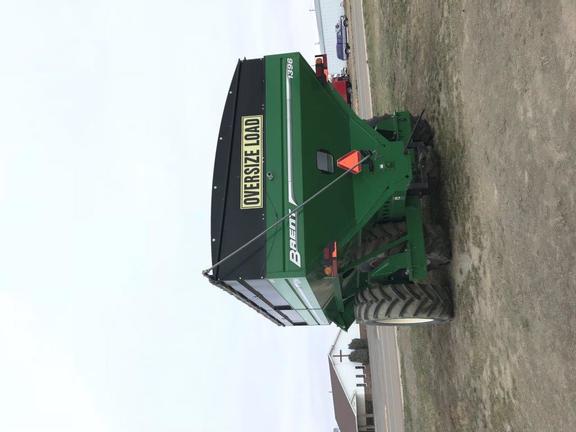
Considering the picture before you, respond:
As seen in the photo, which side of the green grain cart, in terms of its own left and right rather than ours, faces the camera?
back

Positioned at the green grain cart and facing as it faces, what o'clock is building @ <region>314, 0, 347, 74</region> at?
The building is roughly at 12 o'clock from the green grain cart.
